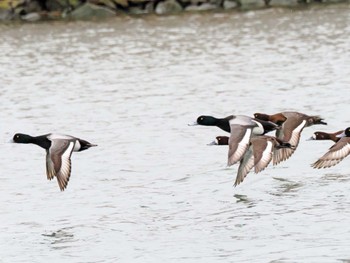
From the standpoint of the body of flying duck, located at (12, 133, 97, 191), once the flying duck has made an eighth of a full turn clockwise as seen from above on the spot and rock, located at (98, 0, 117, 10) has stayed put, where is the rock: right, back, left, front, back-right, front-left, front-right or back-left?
front-right

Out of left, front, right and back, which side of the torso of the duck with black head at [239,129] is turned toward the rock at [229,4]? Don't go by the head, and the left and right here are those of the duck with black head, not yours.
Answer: right

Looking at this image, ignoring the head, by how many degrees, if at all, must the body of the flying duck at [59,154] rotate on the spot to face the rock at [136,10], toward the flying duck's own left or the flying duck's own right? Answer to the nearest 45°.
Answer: approximately 90° to the flying duck's own right

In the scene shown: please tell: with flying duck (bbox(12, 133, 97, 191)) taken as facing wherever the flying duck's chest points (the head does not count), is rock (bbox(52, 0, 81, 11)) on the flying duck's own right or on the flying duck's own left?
on the flying duck's own right

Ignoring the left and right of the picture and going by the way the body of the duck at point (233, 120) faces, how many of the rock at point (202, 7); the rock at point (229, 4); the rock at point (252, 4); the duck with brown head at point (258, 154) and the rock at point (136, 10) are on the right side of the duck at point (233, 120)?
4

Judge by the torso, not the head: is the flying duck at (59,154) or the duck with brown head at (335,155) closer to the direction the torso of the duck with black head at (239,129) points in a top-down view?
the flying duck

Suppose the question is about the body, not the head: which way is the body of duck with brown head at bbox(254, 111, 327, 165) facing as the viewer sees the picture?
to the viewer's left

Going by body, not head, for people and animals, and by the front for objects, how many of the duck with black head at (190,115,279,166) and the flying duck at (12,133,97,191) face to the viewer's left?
2

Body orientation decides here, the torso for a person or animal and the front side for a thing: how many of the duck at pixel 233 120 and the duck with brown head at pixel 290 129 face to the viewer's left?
2

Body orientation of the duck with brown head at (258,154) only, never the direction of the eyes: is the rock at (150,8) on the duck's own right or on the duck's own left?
on the duck's own right

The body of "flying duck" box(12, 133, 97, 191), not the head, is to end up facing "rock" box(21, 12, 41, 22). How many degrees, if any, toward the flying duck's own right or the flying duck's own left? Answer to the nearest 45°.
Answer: approximately 90° to the flying duck's own right

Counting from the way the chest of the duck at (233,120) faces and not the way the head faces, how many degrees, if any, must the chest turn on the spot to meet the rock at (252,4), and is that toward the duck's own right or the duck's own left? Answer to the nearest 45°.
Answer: approximately 90° to the duck's own right

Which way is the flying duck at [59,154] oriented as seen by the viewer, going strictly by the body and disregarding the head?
to the viewer's left

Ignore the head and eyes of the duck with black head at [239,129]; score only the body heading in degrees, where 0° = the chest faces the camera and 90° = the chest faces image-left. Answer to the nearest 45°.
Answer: approximately 90°

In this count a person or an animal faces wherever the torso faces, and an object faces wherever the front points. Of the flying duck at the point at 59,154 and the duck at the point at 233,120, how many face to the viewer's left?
2
